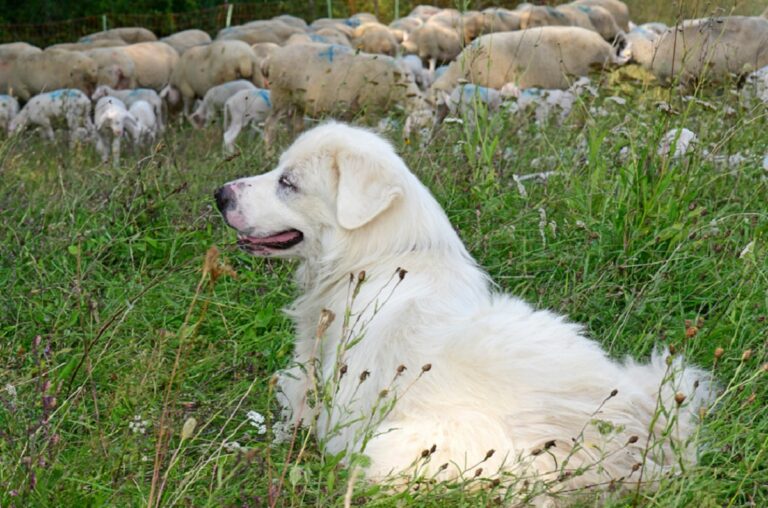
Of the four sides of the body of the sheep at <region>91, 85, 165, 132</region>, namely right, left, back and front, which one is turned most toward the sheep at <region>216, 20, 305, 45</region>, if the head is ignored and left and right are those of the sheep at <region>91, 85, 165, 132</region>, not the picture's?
right

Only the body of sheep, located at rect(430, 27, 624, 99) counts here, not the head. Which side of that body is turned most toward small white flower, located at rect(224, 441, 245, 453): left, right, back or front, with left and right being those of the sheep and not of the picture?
left

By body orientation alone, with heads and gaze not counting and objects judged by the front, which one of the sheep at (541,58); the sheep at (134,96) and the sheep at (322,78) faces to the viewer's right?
the sheep at (322,78)

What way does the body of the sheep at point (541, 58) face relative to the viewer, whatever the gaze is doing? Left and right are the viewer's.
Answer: facing to the left of the viewer

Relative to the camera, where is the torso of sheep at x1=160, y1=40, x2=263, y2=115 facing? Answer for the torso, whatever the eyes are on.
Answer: to the viewer's left

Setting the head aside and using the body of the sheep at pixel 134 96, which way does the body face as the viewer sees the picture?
to the viewer's left

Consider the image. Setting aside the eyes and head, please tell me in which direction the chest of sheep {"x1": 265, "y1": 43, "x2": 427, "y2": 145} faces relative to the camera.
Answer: to the viewer's right

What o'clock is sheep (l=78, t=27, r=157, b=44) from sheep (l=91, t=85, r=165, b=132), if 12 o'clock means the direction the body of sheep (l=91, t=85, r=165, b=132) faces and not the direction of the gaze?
sheep (l=78, t=27, r=157, b=44) is roughly at 3 o'clock from sheep (l=91, t=85, r=165, b=132).

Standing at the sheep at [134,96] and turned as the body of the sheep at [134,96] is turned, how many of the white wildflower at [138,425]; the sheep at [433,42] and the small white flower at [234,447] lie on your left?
2
